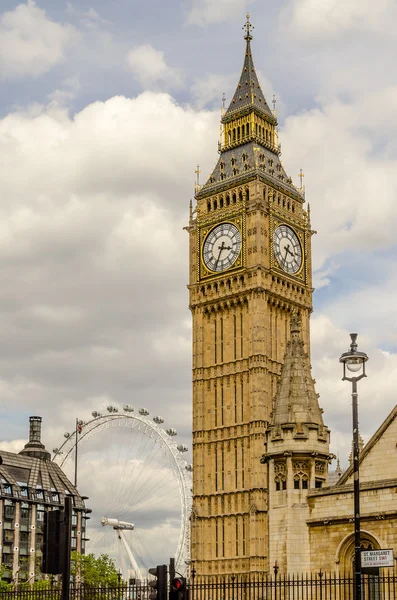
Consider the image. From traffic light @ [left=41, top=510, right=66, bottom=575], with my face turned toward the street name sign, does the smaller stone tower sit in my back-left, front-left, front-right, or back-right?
front-left

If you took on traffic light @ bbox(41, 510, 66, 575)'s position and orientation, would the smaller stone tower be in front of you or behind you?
in front

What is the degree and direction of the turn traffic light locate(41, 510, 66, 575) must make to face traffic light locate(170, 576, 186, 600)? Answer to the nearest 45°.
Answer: approximately 45° to its right

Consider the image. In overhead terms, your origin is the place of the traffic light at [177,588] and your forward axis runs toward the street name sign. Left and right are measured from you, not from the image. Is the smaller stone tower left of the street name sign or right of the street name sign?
left

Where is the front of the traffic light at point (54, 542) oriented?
away from the camera

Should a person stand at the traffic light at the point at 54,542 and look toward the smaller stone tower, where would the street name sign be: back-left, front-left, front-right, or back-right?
front-right

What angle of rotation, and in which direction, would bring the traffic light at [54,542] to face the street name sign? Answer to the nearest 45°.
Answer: approximately 45° to its right

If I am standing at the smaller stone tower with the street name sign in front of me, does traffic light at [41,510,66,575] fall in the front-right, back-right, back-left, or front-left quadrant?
front-right
